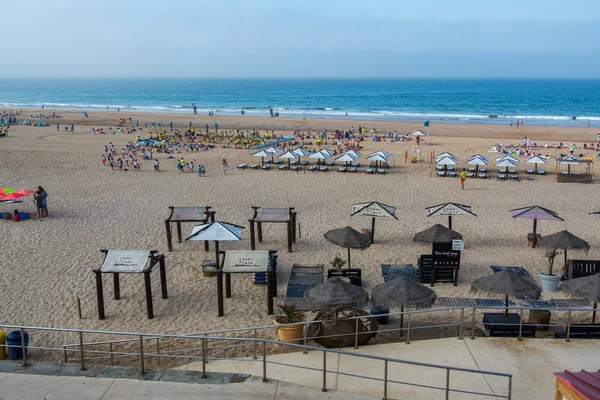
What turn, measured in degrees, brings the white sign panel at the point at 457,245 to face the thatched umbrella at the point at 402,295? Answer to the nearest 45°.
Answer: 0° — it already faces it

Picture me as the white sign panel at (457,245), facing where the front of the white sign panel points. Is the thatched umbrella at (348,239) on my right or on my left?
on my right

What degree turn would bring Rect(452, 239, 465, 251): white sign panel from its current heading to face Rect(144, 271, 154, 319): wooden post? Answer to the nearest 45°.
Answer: approximately 45° to its right

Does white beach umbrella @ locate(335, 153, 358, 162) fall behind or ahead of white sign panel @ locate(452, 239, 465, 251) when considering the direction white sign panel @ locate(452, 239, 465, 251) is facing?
behind

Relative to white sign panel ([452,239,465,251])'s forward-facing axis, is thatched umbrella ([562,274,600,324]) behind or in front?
in front

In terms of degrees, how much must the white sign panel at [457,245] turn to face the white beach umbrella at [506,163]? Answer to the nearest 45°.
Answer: approximately 180°

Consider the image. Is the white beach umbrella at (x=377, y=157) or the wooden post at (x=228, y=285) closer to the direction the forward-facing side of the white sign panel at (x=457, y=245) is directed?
the wooden post

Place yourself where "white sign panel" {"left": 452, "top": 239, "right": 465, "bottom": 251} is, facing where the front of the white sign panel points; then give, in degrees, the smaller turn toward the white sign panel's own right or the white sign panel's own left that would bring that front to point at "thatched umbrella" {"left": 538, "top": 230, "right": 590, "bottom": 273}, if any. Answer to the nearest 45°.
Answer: approximately 135° to the white sign panel's own left

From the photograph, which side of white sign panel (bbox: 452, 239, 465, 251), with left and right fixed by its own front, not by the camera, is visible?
front

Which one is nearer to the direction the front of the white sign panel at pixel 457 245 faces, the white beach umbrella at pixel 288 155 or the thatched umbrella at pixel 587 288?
the thatched umbrella

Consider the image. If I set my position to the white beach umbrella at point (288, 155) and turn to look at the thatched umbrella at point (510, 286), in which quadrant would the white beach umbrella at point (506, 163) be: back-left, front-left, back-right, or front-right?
front-left

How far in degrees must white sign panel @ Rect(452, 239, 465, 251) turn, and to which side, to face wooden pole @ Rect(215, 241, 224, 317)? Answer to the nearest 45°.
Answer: approximately 45° to its right

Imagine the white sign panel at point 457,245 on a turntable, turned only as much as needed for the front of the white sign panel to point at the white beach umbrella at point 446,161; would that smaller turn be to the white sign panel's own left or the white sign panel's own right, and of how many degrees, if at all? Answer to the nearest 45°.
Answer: approximately 180°

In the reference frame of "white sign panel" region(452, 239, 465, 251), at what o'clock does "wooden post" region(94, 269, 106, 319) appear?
The wooden post is roughly at 2 o'clock from the white sign panel.

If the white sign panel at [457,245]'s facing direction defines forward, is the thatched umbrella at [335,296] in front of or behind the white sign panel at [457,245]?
in front
